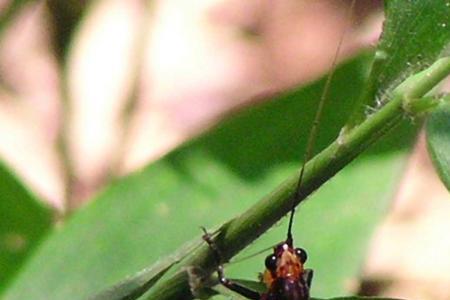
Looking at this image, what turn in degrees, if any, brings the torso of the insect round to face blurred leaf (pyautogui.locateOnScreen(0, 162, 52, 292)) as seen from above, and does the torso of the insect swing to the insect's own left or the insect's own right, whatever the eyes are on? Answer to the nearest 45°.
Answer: approximately 45° to the insect's own left
